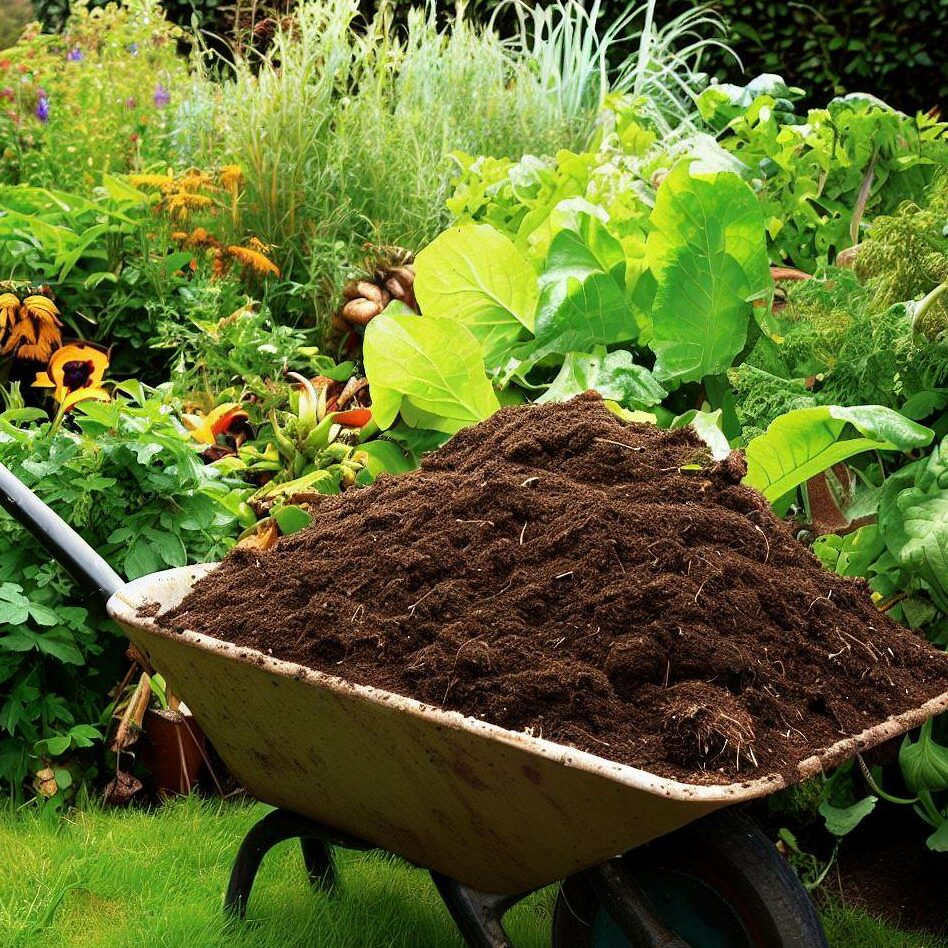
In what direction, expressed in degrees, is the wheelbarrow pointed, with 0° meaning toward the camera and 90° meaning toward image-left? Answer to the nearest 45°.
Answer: approximately 315°

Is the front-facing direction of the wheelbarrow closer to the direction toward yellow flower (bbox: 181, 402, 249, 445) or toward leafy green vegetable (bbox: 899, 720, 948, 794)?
the leafy green vegetable

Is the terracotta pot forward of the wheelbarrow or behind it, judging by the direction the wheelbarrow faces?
behind

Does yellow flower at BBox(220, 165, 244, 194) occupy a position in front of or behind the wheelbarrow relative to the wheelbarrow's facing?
behind

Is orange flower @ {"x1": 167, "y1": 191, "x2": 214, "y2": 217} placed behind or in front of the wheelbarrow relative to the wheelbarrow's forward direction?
behind

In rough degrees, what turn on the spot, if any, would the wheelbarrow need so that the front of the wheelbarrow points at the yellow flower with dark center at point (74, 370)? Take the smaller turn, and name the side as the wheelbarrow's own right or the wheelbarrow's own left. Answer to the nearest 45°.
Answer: approximately 180°

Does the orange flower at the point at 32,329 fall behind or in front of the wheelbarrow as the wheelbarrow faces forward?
behind

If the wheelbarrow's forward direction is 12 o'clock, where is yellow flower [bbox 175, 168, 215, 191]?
The yellow flower is roughly at 7 o'clock from the wheelbarrow.
